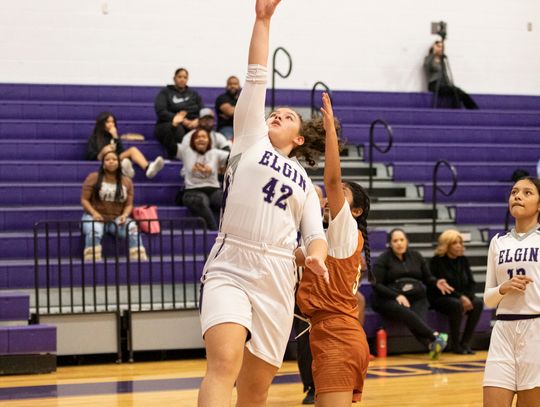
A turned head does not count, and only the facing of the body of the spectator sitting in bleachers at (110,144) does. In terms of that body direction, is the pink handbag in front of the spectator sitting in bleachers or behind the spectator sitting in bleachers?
in front

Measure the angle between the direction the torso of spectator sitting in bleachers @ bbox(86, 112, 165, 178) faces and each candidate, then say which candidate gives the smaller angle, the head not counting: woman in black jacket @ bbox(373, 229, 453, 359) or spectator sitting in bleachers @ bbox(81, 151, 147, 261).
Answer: the woman in black jacket

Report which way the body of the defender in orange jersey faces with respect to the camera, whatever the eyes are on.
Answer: to the viewer's left

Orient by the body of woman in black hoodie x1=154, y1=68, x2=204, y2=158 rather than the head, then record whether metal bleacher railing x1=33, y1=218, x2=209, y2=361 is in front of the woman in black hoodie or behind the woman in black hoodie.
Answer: in front

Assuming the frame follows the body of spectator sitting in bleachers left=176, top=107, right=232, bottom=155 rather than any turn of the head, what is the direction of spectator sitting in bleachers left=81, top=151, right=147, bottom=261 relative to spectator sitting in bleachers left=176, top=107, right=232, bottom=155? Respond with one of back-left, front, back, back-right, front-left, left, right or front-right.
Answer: front-right

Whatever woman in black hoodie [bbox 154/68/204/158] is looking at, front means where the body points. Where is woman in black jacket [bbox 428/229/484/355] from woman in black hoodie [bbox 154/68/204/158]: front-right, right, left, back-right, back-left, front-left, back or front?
front-left

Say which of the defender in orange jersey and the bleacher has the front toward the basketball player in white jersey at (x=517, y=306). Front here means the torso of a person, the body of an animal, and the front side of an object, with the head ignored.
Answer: the bleacher

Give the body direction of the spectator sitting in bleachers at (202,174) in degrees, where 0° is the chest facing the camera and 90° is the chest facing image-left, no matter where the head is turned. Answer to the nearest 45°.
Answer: approximately 0°

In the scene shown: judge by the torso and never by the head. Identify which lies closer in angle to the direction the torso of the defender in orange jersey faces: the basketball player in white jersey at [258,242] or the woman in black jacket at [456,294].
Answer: the basketball player in white jersey

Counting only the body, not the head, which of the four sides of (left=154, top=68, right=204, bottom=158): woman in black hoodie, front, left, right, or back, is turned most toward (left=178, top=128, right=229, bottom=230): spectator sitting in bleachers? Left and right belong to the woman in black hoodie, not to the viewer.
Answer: front

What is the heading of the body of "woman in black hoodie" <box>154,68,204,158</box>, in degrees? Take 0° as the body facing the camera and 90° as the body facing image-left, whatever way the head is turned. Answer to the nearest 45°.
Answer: approximately 0°
